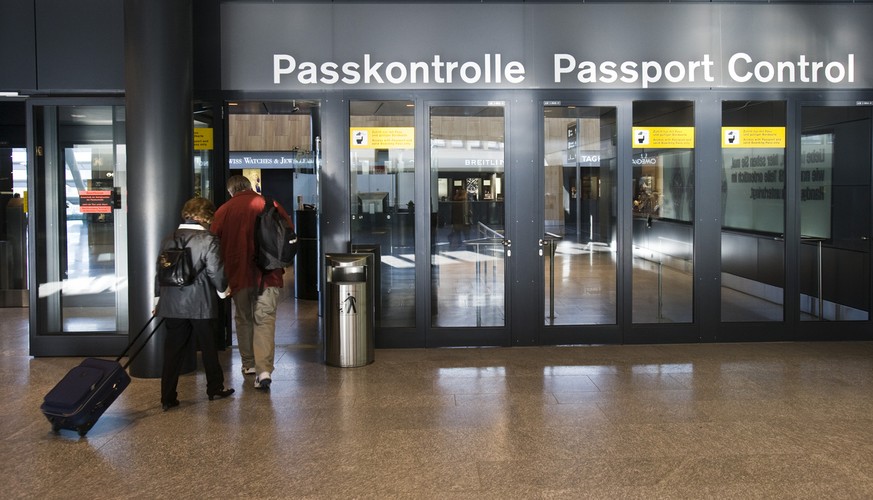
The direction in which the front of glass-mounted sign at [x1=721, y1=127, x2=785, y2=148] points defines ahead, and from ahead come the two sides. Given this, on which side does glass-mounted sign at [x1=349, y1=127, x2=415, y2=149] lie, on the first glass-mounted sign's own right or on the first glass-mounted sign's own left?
on the first glass-mounted sign's own right

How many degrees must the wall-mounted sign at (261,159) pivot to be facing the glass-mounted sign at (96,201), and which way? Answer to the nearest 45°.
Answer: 0° — it already faces it

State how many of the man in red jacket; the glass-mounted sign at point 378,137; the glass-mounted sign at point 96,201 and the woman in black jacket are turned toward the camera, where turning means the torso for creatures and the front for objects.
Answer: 2

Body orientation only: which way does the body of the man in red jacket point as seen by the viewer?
away from the camera

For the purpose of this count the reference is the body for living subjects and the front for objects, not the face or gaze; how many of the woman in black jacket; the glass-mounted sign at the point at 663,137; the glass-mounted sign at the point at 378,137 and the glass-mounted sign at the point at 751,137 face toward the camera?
3

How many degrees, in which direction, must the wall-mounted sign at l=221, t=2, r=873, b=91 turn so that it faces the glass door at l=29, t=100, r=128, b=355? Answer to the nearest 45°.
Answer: approximately 90° to its right

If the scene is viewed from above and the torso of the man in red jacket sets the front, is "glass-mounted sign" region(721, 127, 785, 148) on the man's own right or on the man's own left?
on the man's own right

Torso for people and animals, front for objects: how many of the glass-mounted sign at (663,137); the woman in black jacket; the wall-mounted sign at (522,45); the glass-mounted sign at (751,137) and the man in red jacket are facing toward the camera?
3
